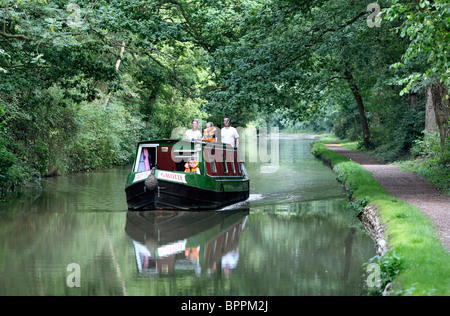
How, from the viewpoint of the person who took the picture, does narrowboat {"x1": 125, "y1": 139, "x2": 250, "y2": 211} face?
facing the viewer and to the left of the viewer

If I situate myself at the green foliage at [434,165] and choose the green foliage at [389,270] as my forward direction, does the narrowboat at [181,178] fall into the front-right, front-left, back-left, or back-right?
front-right

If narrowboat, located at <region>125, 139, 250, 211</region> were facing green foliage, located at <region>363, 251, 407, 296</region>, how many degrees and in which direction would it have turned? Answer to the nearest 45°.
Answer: approximately 45° to its left

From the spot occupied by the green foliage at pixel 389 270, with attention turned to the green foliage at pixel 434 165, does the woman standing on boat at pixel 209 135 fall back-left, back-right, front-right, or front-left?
front-left
